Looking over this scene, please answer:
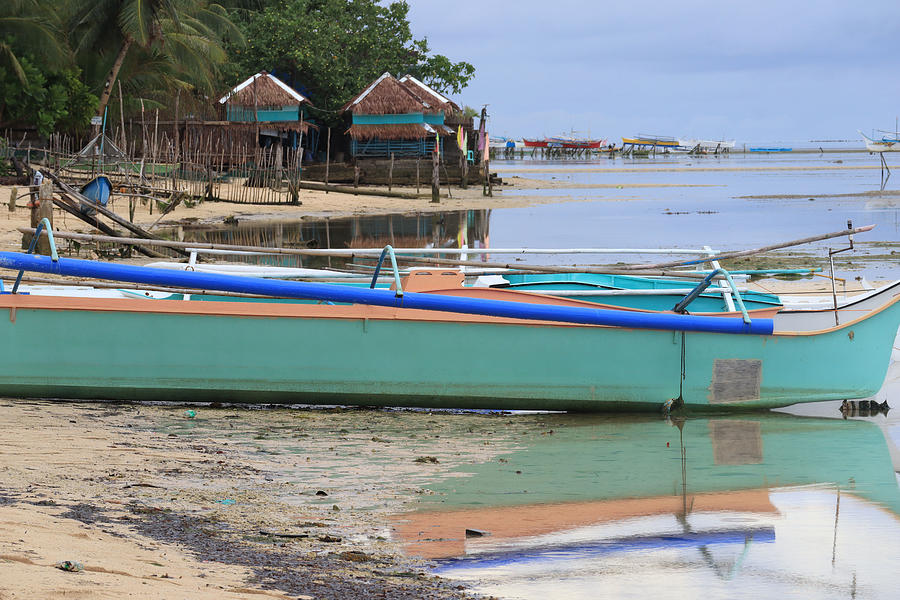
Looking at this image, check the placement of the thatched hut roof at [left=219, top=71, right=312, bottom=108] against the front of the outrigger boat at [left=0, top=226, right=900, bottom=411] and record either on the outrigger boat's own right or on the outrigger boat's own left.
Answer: on the outrigger boat's own left

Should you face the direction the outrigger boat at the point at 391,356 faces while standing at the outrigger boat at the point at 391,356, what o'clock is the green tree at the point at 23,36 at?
The green tree is roughly at 8 o'clock from the outrigger boat.

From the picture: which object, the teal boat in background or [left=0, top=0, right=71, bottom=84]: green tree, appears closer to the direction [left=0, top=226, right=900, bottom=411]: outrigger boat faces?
the teal boat in background

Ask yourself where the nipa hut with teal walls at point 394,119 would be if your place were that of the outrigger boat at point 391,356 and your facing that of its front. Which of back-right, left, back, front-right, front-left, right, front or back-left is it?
left

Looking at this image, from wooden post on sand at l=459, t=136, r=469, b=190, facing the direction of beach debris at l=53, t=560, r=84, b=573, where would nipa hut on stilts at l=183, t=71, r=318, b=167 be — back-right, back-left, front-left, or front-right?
back-right

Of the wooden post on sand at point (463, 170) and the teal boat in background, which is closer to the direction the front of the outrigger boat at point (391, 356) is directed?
the teal boat in background

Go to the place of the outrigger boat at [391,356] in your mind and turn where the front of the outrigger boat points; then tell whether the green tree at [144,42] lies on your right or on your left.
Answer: on your left

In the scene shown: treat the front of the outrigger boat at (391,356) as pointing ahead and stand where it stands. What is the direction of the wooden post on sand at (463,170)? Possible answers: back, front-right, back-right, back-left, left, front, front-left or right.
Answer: left

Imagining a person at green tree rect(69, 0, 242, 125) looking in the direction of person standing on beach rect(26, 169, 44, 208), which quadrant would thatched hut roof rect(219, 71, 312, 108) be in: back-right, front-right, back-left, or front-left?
back-left

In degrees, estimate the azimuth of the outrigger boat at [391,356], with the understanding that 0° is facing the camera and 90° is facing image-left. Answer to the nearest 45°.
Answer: approximately 270°

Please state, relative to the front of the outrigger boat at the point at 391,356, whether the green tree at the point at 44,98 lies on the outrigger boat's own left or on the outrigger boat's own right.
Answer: on the outrigger boat's own left

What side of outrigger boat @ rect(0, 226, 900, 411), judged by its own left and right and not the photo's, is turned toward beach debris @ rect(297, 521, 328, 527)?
right

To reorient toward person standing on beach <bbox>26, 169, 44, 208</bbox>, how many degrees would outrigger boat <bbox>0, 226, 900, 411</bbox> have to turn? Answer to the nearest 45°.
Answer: approximately 135° to its left
